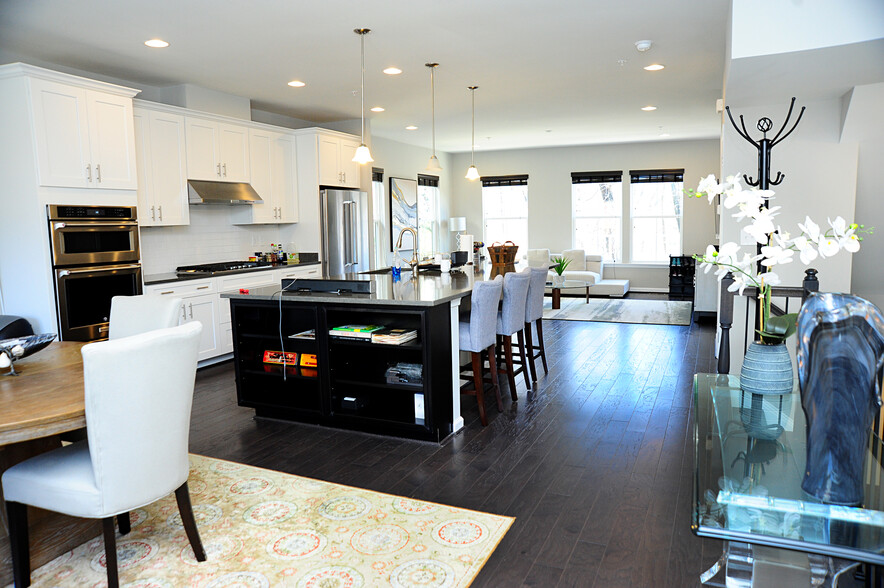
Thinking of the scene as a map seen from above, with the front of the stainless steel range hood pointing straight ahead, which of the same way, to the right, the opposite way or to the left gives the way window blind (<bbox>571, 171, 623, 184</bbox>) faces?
to the right

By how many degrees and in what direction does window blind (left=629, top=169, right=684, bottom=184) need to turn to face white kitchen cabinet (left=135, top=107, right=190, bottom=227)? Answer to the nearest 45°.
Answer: approximately 45° to its right

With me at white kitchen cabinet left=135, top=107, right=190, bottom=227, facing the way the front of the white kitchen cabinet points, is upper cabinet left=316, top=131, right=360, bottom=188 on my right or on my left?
on my left

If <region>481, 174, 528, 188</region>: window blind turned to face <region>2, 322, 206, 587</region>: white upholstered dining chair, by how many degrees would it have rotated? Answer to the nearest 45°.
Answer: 0° — it already faces it

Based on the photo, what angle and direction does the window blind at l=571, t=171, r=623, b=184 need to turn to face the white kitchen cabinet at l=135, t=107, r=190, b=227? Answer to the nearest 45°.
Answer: approximately 45° to its right

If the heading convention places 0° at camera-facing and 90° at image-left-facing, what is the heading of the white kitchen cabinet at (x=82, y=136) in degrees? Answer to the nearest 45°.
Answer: approximately 315°

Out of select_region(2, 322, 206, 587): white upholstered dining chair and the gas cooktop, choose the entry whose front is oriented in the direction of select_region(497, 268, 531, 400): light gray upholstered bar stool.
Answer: the gas cooktop

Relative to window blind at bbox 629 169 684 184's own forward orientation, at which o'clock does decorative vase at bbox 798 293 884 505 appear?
The decorative vase is roughly at 12 o'clock from the window blind.

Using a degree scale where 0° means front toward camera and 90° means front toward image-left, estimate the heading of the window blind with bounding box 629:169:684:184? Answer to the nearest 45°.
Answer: approximately 0°

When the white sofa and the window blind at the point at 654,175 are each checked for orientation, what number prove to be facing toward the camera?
2

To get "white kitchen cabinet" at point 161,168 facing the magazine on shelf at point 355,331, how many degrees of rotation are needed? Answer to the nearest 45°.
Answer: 0° — it already faces it

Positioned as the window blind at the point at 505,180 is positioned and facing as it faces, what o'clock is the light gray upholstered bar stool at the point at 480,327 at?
The light gray upholstered bar stool is roughly at 12 o'clock from the window blind.

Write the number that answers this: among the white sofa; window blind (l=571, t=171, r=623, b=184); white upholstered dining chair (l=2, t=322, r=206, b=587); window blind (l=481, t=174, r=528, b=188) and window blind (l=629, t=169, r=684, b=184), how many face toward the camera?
4
